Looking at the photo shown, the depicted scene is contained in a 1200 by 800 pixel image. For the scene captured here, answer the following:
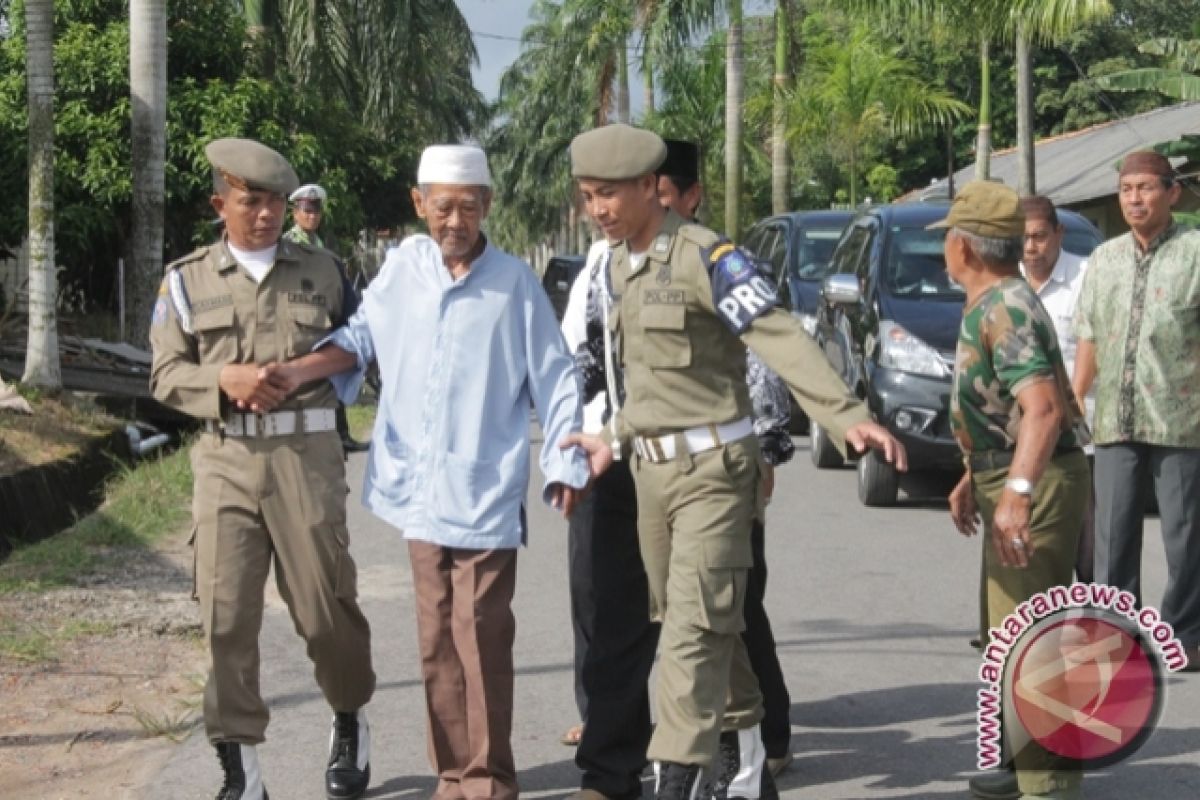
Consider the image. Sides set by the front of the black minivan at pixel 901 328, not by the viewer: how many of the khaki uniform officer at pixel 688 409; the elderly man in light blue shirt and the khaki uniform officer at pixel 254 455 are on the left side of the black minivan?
0

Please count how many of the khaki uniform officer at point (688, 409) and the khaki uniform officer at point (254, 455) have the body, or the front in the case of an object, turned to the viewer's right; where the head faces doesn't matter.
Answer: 0

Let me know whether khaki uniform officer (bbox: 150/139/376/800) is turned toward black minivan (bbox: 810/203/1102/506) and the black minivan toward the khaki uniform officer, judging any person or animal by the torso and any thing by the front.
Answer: no

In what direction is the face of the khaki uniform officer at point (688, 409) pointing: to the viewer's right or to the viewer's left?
to the viewer's left

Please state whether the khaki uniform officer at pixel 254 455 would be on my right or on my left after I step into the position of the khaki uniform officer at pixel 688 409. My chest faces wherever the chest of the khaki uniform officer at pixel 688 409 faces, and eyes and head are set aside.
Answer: on my right

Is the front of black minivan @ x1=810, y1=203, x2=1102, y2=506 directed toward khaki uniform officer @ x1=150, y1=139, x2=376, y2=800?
no

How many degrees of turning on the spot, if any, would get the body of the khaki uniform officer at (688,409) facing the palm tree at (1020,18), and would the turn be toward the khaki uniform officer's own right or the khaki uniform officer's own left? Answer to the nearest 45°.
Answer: approximately 135° to the khaki uniform officer's own right

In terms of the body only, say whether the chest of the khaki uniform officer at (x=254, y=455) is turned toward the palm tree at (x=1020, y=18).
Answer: no

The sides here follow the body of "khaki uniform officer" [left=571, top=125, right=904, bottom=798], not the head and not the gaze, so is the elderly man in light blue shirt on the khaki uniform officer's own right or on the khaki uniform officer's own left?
on the khaki uniform officer's own right

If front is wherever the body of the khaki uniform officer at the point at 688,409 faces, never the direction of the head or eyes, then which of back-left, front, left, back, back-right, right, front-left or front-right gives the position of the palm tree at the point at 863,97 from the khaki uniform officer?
back-right

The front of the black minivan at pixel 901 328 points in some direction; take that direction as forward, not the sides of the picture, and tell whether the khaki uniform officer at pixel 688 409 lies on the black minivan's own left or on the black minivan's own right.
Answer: on the black minivan's own right

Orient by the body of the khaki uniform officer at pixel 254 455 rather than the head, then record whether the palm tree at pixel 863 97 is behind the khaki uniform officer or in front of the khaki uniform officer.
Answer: behind

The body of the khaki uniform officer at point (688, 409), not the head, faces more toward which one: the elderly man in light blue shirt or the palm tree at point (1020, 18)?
the elderly man in light blue shirt

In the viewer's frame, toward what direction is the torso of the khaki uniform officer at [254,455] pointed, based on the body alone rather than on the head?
toward the camera

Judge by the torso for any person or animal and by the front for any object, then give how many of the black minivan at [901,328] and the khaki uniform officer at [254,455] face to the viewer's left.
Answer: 0

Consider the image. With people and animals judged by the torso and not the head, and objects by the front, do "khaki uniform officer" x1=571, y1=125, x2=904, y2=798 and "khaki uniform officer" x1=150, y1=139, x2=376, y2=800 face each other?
no
